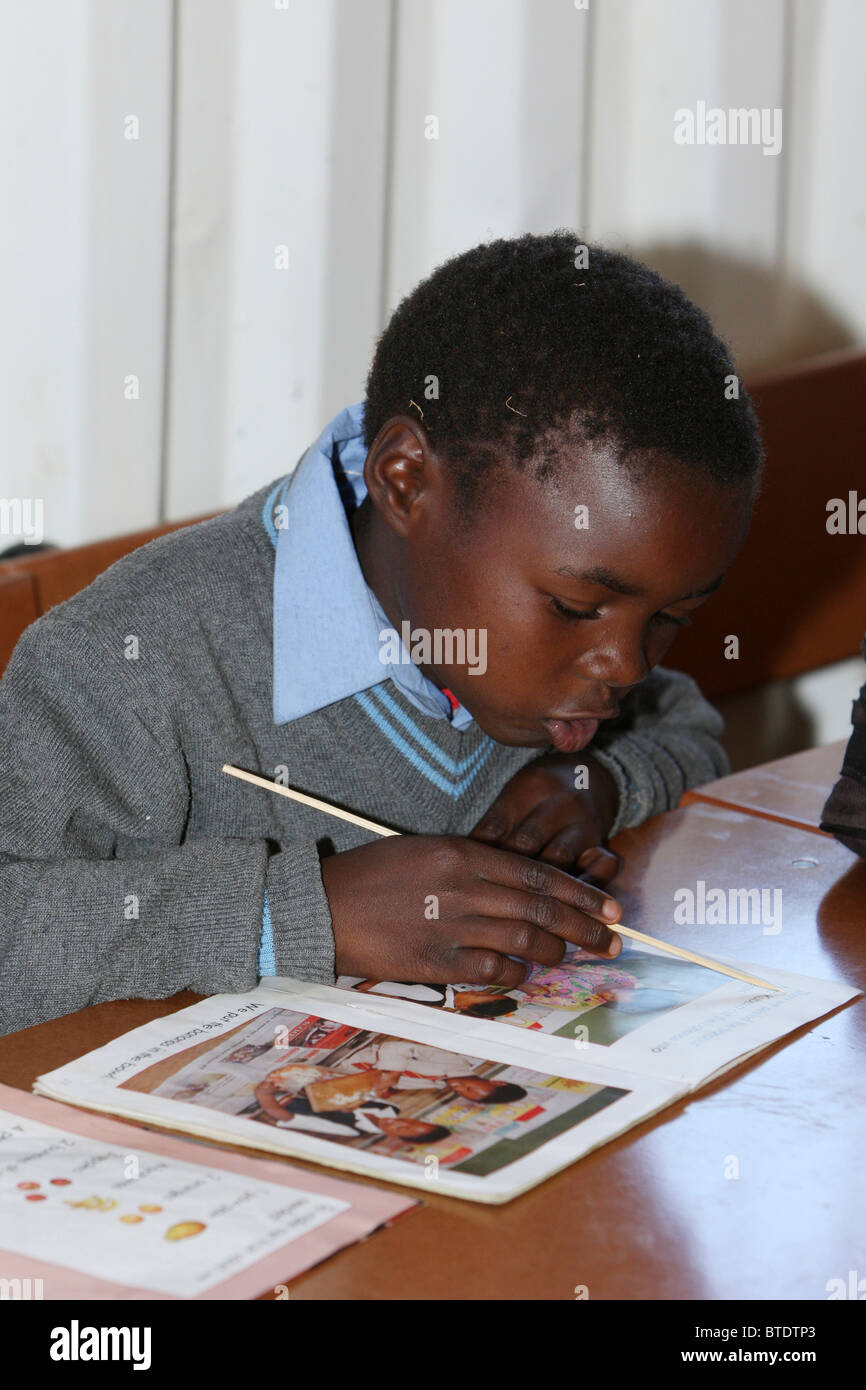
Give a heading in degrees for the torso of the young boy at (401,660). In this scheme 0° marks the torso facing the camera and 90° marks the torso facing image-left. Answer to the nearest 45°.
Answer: approximately 315°

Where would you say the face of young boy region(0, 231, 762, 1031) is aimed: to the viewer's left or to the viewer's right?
to the viewer's right
